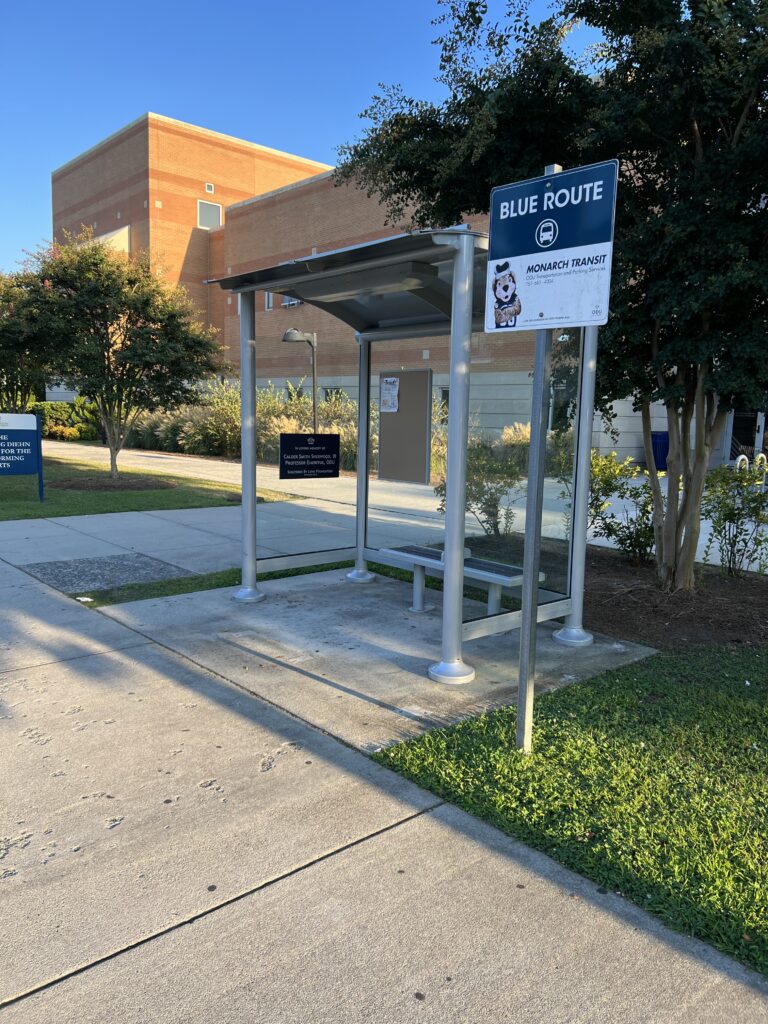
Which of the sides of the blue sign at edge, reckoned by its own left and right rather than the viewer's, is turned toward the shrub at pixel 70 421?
back

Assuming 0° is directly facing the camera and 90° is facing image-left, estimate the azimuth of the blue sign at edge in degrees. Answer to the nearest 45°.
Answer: approximately 0°

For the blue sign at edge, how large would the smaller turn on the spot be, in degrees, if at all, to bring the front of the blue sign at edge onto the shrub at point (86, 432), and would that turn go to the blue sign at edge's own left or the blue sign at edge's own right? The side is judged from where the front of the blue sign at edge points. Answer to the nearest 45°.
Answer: approximately 180°

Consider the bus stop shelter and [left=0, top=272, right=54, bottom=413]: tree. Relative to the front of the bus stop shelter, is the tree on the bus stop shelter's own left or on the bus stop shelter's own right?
on the bus stop shelter's own right

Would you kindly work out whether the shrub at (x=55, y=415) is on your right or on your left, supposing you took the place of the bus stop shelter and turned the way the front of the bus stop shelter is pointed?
on your right

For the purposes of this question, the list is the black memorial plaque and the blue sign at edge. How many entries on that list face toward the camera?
2

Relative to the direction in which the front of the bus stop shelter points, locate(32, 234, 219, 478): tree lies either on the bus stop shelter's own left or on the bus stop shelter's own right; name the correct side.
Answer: on the bus stop shelter's own right

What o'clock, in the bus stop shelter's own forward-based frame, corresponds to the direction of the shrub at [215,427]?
The shrub is roughly at 4 o'clock from the bus stop shelter.

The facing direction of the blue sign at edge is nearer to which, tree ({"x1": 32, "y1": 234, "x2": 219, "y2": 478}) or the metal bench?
the metal bench

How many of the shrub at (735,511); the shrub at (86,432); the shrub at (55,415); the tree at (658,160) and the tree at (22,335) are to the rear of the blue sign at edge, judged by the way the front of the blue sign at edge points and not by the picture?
3

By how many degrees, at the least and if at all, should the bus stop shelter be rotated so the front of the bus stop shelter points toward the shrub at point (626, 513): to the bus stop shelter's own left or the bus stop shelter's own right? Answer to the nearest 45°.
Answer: approximately 180°
